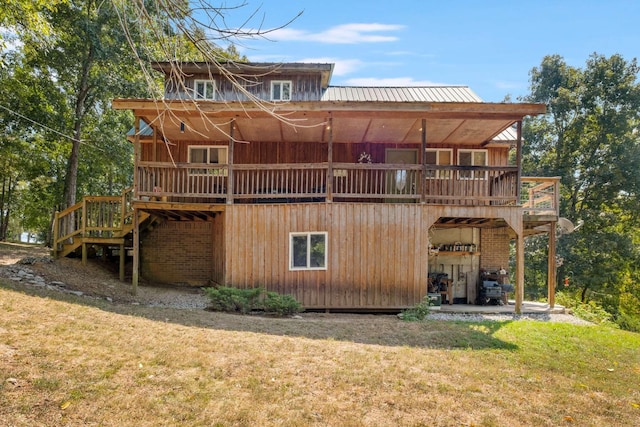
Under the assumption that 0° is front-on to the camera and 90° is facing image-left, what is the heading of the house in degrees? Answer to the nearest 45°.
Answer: approximately 0°

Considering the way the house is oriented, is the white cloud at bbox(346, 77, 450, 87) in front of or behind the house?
behind

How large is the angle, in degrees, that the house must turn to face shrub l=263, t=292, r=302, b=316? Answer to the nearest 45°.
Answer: approximately 45° to its right
